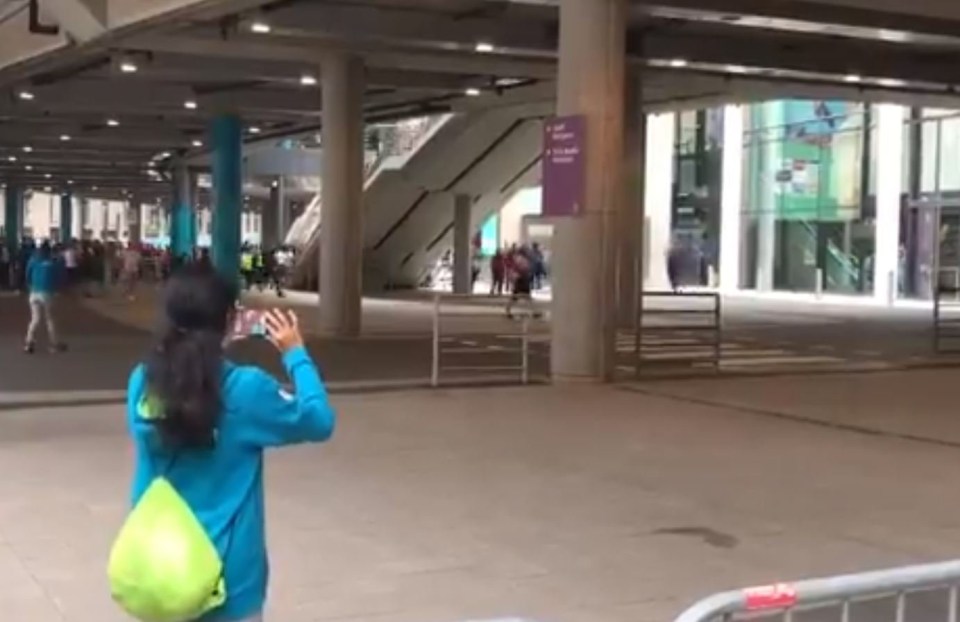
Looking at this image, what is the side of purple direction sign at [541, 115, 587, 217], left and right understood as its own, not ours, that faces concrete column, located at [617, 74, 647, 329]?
back

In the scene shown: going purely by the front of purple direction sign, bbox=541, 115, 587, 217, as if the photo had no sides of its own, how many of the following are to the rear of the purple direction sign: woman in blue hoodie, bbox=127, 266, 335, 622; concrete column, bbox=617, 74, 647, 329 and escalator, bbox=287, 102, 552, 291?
2

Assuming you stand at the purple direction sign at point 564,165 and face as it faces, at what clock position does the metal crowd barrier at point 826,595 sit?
The metal crowd barrier is roughly at 12 o'clock from the purple direction sign.

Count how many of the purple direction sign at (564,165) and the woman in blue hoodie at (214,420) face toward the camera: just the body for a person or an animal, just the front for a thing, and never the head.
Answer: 1

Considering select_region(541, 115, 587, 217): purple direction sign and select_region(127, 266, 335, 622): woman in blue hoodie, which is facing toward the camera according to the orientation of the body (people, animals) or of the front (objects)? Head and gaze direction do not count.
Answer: the purple direction sign

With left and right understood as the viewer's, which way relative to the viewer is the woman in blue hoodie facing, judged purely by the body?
facing away from the viewer and to the right of the viewer

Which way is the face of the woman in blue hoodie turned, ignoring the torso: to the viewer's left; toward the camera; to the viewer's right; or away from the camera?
away from the camera

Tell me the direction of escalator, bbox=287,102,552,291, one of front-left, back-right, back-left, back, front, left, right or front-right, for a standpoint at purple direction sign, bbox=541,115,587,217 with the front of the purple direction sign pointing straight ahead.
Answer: back

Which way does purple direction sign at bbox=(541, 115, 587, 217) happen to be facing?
toward the camera

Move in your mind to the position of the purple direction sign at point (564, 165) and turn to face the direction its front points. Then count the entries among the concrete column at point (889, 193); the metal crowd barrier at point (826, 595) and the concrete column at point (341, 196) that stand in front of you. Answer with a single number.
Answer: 1

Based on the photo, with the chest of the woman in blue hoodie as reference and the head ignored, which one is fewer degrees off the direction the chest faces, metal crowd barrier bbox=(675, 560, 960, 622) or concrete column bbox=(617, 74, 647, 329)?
the concrete column
